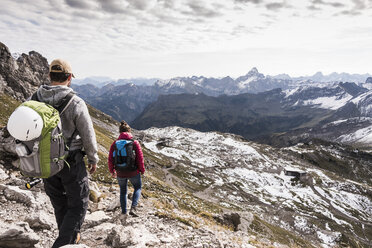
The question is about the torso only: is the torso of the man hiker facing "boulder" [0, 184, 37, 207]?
no

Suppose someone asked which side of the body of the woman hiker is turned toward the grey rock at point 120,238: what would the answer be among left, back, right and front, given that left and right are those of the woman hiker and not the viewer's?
back

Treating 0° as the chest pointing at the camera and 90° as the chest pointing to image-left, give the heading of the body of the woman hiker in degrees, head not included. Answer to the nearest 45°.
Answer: approximately 180°

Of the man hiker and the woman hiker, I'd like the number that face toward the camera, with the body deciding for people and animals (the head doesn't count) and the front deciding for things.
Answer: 0

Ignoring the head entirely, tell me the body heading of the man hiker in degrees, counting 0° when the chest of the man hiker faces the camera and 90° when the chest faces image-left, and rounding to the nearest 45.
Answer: approximately 225°

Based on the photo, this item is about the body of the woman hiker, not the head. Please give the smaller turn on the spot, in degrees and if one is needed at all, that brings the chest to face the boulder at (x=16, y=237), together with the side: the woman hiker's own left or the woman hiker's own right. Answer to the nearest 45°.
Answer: approximately 135° to the woman hiker's own left

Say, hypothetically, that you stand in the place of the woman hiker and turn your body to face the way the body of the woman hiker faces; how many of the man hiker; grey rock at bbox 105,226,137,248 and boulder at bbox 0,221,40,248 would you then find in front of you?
0

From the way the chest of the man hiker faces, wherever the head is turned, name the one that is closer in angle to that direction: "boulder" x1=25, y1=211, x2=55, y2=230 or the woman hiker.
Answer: the woman hiker
